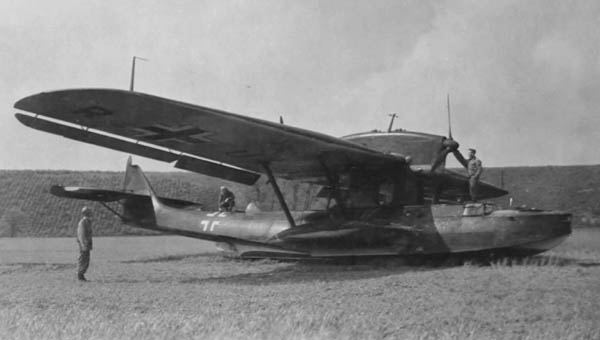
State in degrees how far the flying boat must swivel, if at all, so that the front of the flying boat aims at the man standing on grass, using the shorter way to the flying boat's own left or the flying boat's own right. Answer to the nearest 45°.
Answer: approximately 135° to the flying boat's own right

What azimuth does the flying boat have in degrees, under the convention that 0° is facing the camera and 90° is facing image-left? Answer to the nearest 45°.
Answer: approximately 315°

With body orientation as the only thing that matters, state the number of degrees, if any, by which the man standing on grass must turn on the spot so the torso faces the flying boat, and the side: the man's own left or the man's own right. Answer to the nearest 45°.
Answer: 0° — they already face it

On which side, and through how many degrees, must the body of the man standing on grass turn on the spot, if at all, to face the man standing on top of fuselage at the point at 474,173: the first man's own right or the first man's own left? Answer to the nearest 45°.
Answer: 0° — they already face them

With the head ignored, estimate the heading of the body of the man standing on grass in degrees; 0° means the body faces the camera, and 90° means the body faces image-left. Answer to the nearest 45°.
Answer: approximately 270°
